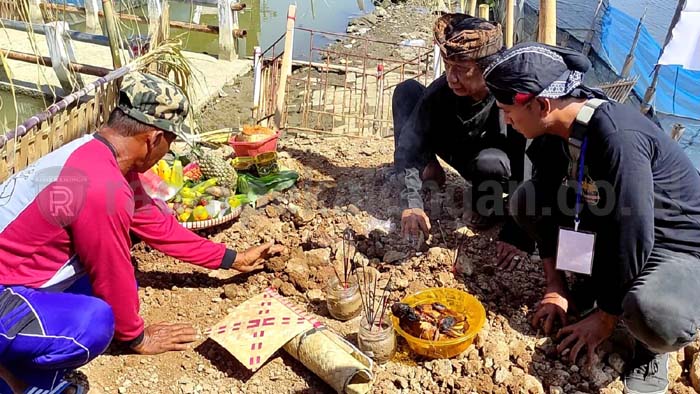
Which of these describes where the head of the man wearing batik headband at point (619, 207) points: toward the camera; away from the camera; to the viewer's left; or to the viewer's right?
to the viewer's left

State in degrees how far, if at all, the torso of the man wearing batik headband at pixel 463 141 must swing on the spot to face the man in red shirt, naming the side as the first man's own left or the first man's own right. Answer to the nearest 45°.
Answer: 0° — they already face them

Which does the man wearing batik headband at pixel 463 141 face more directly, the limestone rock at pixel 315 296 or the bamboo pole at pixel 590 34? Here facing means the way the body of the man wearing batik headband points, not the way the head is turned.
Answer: the limestone rock

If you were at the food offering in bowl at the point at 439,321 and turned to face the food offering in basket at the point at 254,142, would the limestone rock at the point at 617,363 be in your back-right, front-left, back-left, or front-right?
back-right

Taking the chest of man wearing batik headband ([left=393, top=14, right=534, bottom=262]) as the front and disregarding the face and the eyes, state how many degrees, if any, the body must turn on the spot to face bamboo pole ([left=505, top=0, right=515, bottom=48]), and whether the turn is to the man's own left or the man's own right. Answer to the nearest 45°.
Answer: approximately 135° to the man's own right

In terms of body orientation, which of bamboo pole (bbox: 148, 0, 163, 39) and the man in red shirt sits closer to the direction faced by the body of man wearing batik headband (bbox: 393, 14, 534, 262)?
the man in red shirt

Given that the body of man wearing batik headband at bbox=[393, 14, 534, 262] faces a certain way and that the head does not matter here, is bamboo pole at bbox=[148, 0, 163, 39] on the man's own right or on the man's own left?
on the man's own right

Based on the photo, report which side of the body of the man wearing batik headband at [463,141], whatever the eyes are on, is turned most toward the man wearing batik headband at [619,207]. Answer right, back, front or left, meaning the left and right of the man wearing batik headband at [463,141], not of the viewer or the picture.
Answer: left

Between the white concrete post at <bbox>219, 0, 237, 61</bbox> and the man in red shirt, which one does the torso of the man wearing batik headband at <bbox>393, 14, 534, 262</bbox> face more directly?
the man in red shirt

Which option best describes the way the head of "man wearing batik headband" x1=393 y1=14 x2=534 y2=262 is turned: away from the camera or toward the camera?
toward the camera

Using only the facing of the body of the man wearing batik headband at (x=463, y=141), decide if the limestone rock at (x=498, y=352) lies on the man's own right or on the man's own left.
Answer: on the man's own left

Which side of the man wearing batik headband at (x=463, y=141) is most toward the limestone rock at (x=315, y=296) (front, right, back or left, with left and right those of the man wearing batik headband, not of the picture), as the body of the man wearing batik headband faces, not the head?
front

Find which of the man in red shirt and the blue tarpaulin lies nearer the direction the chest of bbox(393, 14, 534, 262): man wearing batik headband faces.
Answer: the man in red shirt

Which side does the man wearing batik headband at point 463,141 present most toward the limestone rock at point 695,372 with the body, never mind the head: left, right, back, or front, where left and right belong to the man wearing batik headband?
left

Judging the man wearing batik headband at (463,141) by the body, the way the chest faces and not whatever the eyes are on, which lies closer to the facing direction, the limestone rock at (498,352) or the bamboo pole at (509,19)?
the limestone rock

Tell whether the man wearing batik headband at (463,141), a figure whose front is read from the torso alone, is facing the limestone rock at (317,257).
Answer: yes

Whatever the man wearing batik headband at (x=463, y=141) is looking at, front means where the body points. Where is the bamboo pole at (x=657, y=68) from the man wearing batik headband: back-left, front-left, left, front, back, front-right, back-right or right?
back

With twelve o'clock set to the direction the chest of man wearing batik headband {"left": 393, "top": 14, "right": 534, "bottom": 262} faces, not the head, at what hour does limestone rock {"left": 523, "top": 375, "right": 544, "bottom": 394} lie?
The limestone rock is roughly at 10 o'clock from the man wearing batik headband.

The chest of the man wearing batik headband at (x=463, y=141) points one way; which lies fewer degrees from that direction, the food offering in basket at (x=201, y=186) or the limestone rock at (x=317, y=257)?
the limestone rock

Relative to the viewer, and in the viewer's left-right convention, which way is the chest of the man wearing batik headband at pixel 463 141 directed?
facing the viewer and to the left of the viewer
